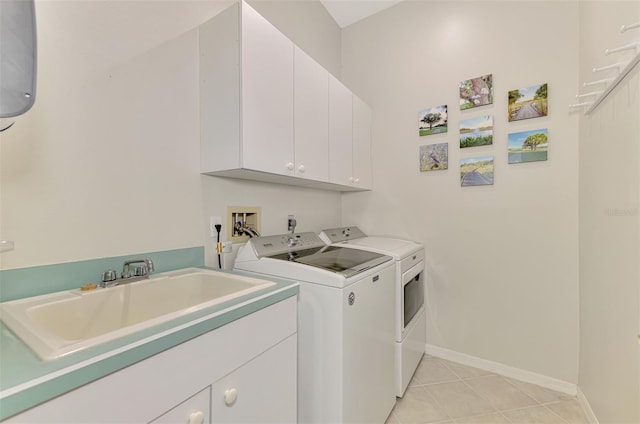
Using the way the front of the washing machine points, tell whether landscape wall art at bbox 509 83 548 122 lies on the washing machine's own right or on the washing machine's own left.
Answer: on the washing machine's own left

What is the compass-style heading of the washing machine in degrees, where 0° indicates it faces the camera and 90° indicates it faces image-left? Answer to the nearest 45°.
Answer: approximately 315°

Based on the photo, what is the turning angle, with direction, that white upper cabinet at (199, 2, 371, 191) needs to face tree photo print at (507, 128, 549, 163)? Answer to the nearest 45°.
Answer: approximately 45° to its left

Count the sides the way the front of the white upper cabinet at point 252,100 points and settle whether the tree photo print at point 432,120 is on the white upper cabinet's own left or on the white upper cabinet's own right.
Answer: on the white upper cabinet's own left

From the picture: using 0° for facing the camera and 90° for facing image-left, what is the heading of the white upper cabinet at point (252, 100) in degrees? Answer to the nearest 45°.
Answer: approximately 315°

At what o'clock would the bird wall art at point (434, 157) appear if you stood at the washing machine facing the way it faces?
The bird wall art is roughly at 9 o'clock from the washing machine.
